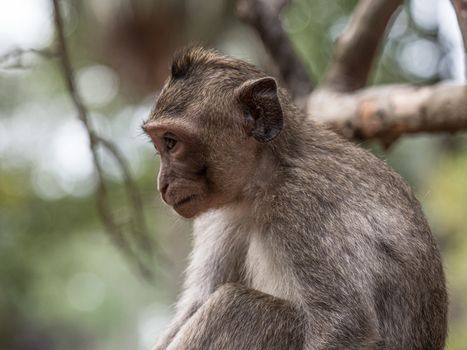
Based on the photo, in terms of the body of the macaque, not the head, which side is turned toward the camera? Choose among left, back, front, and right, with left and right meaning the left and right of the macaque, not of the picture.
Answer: left
